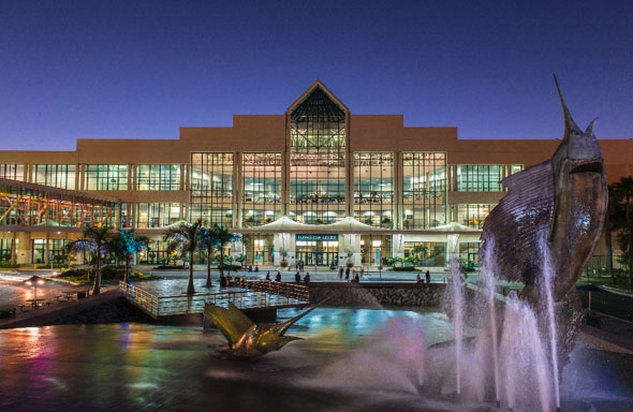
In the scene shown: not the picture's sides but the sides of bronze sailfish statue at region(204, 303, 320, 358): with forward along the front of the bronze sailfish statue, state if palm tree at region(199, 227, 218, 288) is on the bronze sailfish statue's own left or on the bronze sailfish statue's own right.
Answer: on the bronze sailfish statue's own left

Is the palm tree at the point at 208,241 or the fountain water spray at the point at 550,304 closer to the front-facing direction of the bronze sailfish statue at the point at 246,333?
the fountain water spray

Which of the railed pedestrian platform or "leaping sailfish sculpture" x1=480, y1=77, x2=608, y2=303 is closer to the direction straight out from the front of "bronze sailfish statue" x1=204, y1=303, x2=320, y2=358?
the leaping sailfish sculpture

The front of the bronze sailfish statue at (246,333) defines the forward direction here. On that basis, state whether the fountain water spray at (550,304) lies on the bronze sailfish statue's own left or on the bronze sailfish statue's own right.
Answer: on the bronze sailfish statue's own right

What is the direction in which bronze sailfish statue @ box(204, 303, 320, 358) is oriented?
to the viewer's right

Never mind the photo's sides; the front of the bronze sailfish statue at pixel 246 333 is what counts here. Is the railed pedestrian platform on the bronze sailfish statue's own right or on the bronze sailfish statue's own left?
on the bronze sailfish statue's own left
